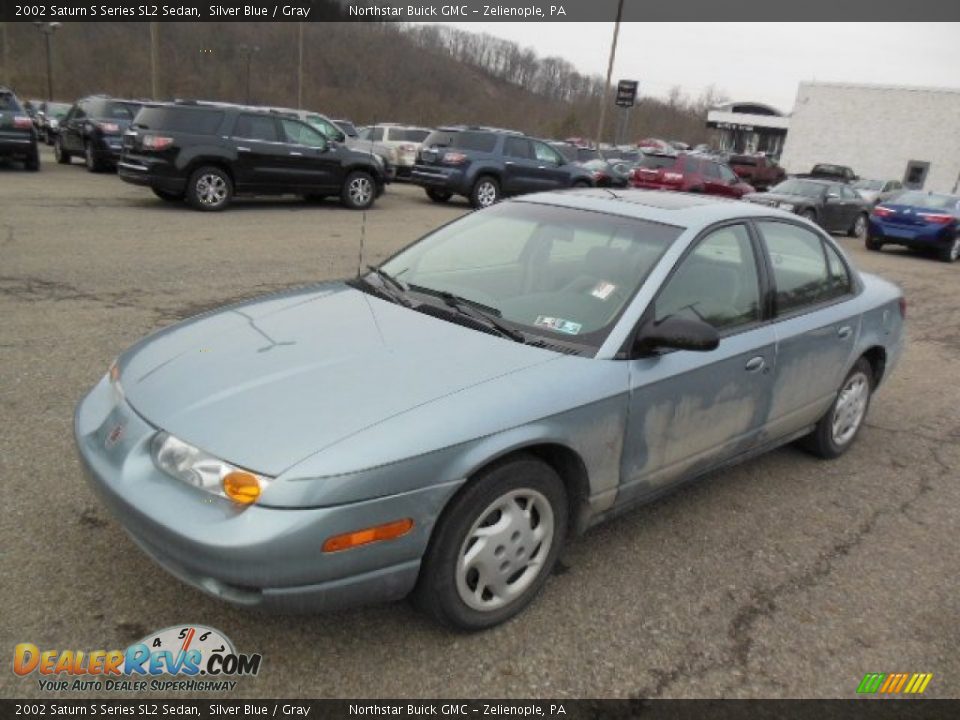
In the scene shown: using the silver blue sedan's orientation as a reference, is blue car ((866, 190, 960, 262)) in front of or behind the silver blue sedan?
behind

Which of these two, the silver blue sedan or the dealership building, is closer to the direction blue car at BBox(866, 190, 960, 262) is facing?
the dealership building

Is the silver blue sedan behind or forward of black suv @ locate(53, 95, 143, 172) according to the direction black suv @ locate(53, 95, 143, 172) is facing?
behind

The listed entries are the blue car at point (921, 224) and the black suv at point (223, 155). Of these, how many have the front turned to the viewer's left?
0

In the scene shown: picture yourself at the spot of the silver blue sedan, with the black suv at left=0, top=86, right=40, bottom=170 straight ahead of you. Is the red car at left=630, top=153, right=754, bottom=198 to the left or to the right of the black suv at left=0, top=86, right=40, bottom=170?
right

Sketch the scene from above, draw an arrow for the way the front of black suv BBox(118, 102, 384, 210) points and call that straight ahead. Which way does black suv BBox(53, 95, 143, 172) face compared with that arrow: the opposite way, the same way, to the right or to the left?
to the left

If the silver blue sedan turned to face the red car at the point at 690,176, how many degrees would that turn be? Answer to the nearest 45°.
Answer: approximately 135° to its right

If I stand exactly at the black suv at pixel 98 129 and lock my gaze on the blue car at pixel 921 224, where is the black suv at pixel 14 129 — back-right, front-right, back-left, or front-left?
back-right
